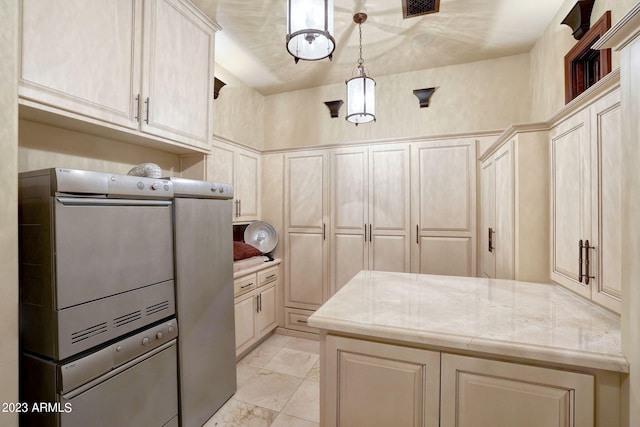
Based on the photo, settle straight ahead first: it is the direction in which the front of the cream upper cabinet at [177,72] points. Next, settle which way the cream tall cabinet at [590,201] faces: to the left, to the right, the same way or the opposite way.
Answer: the opposite way

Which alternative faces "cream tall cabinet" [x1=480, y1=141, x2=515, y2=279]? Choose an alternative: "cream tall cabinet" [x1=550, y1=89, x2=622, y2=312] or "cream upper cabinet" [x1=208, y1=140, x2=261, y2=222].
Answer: the cream upper cabinet

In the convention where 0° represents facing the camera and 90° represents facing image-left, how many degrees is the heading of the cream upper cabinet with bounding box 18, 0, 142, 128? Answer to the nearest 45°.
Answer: approximately 315°

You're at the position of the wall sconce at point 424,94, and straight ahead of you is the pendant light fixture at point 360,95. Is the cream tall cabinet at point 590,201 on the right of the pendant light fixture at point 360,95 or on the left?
left

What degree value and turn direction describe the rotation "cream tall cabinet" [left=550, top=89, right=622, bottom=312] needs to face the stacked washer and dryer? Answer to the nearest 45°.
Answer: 0° — it already faces it

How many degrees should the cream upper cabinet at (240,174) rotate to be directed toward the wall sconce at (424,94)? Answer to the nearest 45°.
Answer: approximately 45° to its left

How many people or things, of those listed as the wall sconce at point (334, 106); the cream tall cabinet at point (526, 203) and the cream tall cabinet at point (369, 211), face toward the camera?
2

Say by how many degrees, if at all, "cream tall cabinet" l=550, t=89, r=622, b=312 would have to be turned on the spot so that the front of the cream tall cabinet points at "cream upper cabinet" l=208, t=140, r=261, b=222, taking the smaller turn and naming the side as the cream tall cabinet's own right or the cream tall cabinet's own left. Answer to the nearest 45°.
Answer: approximately 45° to the cream tall cabinet's own right

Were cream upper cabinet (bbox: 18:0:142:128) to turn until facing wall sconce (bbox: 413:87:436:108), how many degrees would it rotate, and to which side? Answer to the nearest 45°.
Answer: approximately 45° to its left
